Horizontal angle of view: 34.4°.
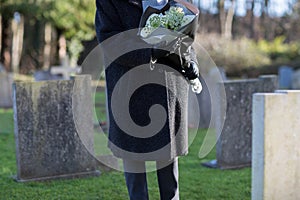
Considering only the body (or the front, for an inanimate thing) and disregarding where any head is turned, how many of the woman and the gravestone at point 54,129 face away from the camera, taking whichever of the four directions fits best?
1

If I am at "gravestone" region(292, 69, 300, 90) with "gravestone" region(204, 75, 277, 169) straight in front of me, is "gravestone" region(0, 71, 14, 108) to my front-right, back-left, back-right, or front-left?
front-right

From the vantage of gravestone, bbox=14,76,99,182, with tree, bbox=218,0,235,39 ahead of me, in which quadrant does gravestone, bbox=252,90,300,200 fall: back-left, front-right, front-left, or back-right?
back-right

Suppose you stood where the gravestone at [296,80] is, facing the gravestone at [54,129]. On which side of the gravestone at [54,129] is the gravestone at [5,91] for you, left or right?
right
